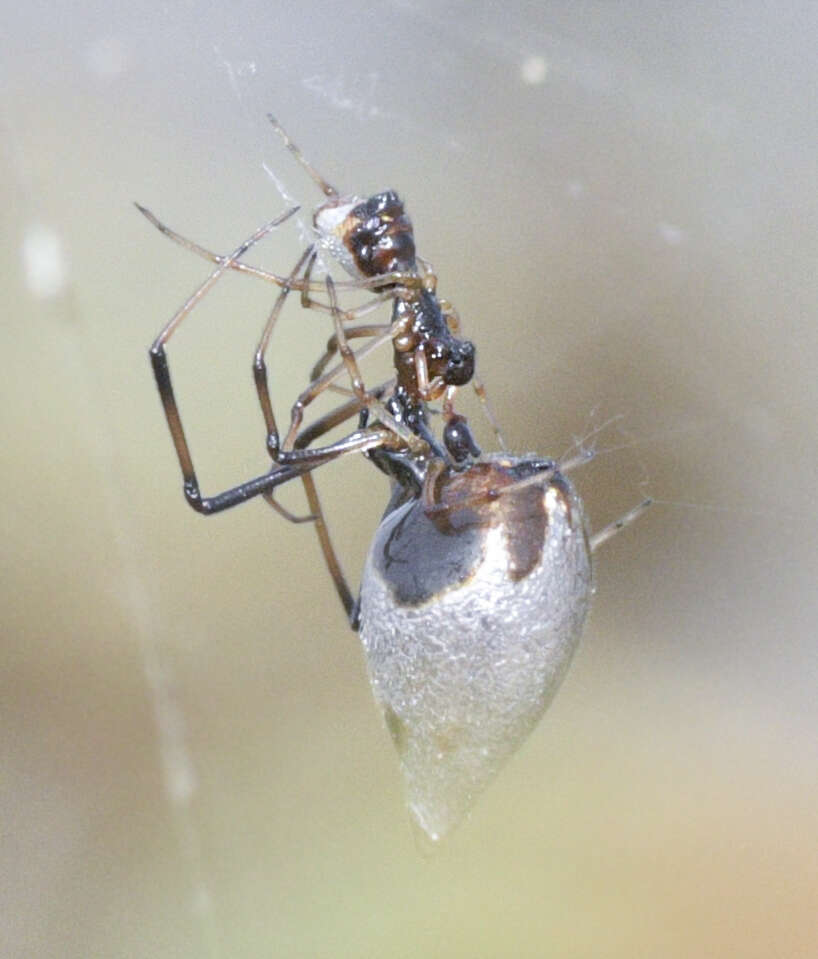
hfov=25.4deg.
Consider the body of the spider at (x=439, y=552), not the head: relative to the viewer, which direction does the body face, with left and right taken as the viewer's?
facing to the left of the viewer
